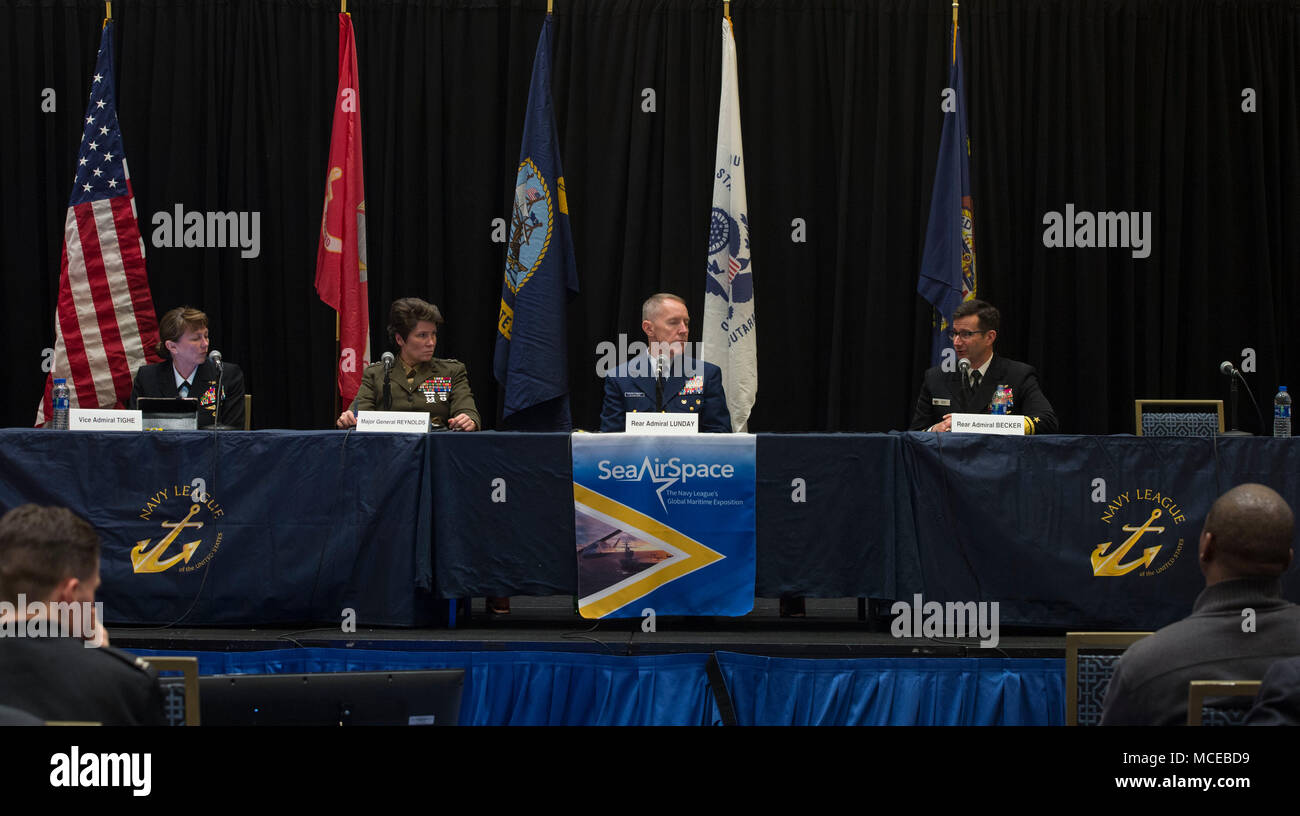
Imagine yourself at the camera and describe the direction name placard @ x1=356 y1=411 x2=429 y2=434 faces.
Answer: facing the viewer

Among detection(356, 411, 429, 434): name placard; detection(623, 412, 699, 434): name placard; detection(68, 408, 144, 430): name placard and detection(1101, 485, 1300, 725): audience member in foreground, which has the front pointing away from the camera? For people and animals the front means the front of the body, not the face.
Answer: the audience member in foreground

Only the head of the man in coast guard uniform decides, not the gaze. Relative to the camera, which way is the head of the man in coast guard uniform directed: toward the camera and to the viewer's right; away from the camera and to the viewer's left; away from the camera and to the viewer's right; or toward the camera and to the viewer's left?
toward the camera and to the viewer's right

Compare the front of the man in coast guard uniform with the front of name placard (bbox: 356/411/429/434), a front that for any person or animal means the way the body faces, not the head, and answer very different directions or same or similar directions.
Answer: same or similar directions

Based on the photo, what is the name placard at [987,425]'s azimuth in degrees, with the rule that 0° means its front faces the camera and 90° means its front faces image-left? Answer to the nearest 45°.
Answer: approximately 0°

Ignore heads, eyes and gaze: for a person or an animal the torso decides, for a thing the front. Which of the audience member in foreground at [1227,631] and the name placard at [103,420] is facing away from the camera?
the audience member in foreground

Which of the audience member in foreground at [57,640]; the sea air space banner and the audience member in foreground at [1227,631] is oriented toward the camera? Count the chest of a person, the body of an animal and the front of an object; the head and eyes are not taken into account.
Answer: the sea air space banner

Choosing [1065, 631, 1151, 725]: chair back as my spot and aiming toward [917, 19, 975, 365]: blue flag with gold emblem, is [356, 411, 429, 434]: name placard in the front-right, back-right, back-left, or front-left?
front-left

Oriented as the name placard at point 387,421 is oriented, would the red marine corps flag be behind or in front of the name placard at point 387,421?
behind

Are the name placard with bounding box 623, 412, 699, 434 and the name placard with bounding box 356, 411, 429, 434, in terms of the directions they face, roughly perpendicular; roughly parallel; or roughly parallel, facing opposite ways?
roughly parallel

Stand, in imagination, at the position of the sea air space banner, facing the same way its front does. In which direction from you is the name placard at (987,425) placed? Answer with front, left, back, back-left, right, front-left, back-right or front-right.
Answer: left

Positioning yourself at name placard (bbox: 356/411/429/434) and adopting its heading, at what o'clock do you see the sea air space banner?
The sea air space banner is roughly at 10 o'clock from the name placard.

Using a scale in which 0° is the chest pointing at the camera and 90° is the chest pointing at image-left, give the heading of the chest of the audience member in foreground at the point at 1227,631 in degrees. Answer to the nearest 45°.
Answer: approximately 180°

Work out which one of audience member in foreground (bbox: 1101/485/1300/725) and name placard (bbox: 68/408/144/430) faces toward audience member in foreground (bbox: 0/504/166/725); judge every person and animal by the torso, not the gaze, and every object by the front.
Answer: the name placard

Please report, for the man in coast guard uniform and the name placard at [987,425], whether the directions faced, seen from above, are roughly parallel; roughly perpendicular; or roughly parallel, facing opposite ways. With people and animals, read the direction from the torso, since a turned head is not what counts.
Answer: roughly parallel

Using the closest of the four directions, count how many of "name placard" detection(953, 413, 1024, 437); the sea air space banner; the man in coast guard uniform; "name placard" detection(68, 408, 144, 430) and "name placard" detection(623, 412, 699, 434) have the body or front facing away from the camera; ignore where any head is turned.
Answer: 0

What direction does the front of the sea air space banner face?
toward the camera
